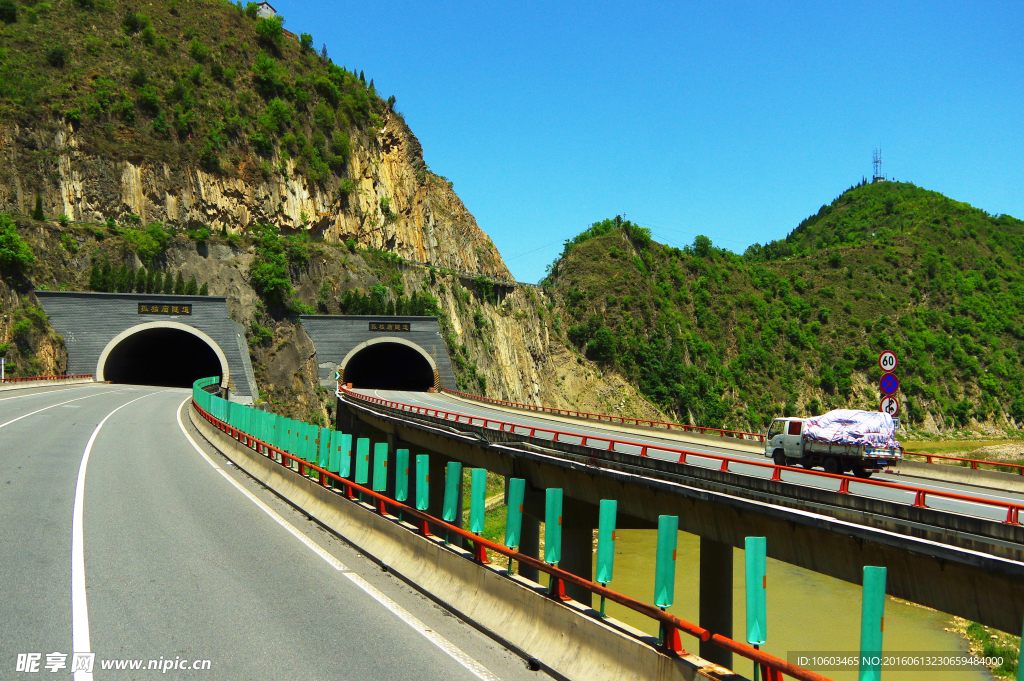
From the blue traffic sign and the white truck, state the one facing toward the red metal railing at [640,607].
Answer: the blue traffic sign

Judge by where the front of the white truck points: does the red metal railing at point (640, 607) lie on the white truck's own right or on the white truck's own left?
on the white truck's own left

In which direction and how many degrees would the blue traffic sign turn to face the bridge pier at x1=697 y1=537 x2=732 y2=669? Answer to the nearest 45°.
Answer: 0° — it already faces it

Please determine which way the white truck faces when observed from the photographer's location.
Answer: facing away from the viewer and to the left of the viewer

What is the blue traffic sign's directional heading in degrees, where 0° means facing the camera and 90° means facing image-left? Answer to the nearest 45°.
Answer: approximately 0°

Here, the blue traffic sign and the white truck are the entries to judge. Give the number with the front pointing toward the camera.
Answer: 1

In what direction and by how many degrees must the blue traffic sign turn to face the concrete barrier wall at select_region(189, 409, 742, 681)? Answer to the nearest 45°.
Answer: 0° — it already faces it
